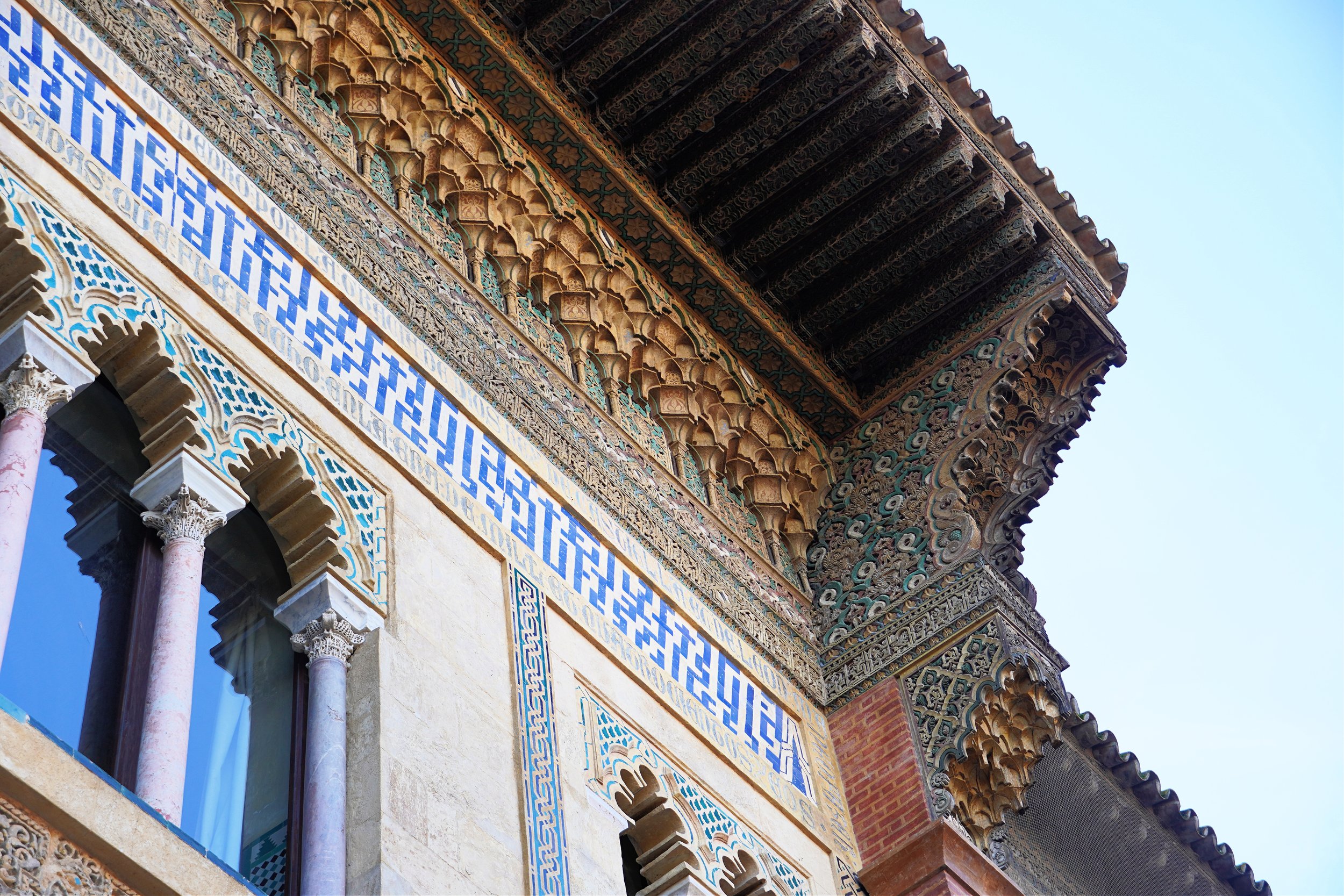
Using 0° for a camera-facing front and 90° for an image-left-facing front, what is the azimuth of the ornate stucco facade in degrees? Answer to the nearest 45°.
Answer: approximately 315°
